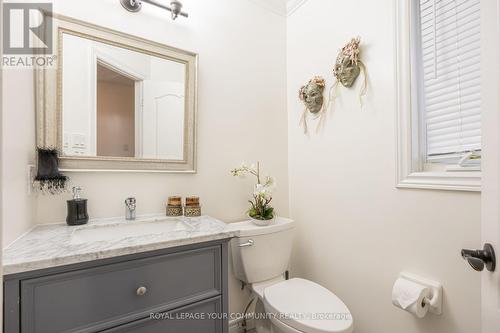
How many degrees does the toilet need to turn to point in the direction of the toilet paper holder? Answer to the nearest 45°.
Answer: approximately 45° to its left

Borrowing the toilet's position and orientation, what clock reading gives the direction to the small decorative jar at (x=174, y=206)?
The small decorative jar is roughly at 4 o'clock from the toilet.

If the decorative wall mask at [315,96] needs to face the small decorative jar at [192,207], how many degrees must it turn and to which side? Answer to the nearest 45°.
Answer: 0° — it already faces it

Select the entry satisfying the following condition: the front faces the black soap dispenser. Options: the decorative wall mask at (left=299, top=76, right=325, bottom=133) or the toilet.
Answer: the decorative wall mask

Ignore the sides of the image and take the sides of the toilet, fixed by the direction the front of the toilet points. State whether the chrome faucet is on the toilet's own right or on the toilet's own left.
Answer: on the toilet's own right

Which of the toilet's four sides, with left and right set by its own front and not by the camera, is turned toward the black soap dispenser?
right

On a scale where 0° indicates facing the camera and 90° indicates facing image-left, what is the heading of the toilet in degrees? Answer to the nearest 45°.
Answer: approximately 315°

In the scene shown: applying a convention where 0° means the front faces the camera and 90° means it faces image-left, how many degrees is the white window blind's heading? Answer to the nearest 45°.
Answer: approximately 45°

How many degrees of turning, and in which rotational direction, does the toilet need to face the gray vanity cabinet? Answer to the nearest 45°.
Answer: approximately 90° to its right

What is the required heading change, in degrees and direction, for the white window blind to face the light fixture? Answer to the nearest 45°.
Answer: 0° — it already faces it

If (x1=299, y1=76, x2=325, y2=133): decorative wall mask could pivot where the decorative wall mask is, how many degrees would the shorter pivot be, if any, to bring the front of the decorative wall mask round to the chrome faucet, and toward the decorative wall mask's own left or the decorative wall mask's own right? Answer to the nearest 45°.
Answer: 0° — it already faces it

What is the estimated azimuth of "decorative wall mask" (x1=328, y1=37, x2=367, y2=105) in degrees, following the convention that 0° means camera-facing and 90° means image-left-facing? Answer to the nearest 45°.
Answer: approximately 45°
